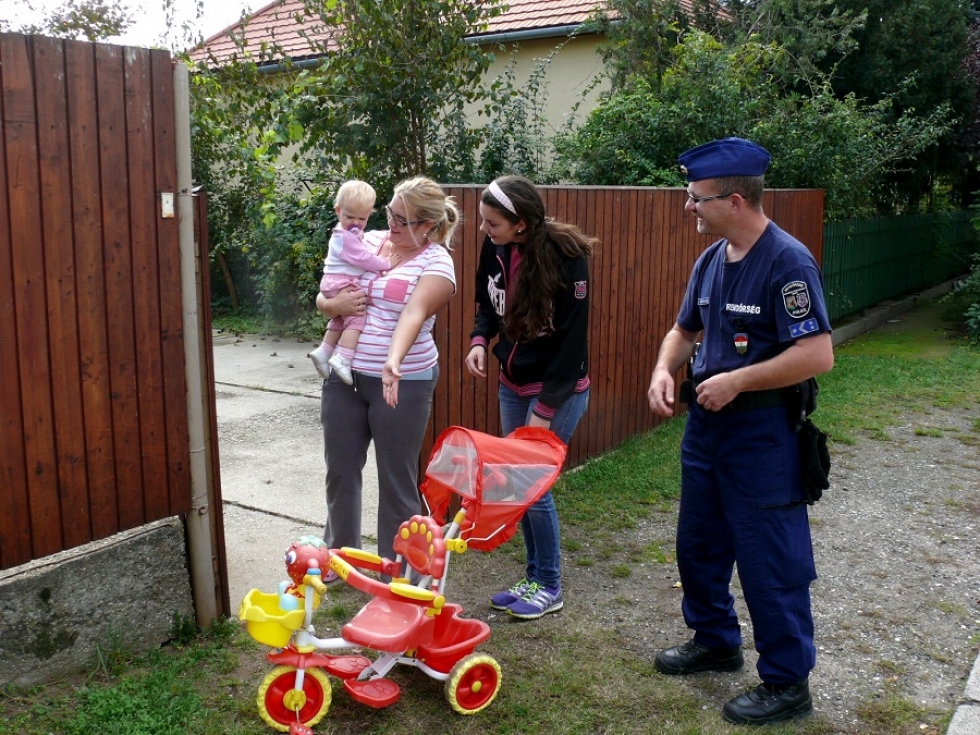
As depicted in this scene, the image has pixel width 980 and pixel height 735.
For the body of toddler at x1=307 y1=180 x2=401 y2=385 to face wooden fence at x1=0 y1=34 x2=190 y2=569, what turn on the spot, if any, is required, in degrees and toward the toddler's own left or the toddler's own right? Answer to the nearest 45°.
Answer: approximately 90° to the toddler's own right

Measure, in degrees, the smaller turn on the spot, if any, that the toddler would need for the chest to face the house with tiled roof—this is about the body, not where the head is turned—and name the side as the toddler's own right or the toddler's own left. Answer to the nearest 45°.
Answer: approximately 135° to the toddler's own left

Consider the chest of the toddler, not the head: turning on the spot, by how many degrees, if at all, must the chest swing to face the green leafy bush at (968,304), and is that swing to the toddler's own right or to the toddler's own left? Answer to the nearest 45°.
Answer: approximately 90° to the toddler's own left

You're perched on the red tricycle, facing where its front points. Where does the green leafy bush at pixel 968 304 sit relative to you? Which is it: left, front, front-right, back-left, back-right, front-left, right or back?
back

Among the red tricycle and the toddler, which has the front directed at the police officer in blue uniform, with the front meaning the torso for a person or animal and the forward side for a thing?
the toddler

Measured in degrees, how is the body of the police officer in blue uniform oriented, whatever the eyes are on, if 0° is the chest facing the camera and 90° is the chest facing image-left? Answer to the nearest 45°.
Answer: approximately 45°

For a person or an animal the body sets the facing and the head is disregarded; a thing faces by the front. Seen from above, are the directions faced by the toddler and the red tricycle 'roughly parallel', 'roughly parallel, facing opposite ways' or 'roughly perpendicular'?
roughly perpendicular

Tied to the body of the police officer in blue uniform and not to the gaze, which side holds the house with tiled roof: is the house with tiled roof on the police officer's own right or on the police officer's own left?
on the police officer's own right

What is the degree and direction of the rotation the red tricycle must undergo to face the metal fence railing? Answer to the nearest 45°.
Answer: approximately 180°

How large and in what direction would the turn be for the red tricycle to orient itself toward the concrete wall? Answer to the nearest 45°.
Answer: approximately 45° to its right
